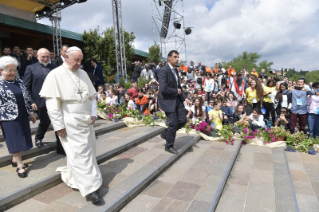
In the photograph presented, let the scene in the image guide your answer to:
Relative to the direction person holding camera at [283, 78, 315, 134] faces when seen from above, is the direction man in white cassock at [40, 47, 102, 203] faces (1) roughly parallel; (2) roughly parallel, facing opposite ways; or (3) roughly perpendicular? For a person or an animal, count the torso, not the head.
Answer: roughly perpendicular

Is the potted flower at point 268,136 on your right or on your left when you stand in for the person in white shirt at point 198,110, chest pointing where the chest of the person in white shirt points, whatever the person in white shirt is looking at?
on your left

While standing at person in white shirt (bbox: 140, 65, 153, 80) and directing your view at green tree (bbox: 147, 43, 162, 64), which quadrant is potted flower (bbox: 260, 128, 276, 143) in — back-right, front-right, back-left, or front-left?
back-right

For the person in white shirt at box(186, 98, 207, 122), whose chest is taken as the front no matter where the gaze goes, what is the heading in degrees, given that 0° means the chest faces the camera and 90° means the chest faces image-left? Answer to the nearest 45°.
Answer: approximately 45°

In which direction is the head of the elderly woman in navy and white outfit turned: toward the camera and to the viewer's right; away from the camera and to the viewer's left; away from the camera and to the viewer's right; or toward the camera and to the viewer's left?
toward the camera and to the viewer's right

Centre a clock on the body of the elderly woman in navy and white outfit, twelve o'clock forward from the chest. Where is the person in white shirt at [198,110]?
The person in white shirt is roughly at 10 o'clock from the elderly woman in navy and white outfit.

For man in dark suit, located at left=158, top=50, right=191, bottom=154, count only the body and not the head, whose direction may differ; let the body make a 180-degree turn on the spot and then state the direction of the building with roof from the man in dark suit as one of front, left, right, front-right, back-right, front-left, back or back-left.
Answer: front

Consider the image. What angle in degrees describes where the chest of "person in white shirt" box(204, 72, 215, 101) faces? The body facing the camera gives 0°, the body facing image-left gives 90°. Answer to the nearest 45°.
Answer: approximately 45°
